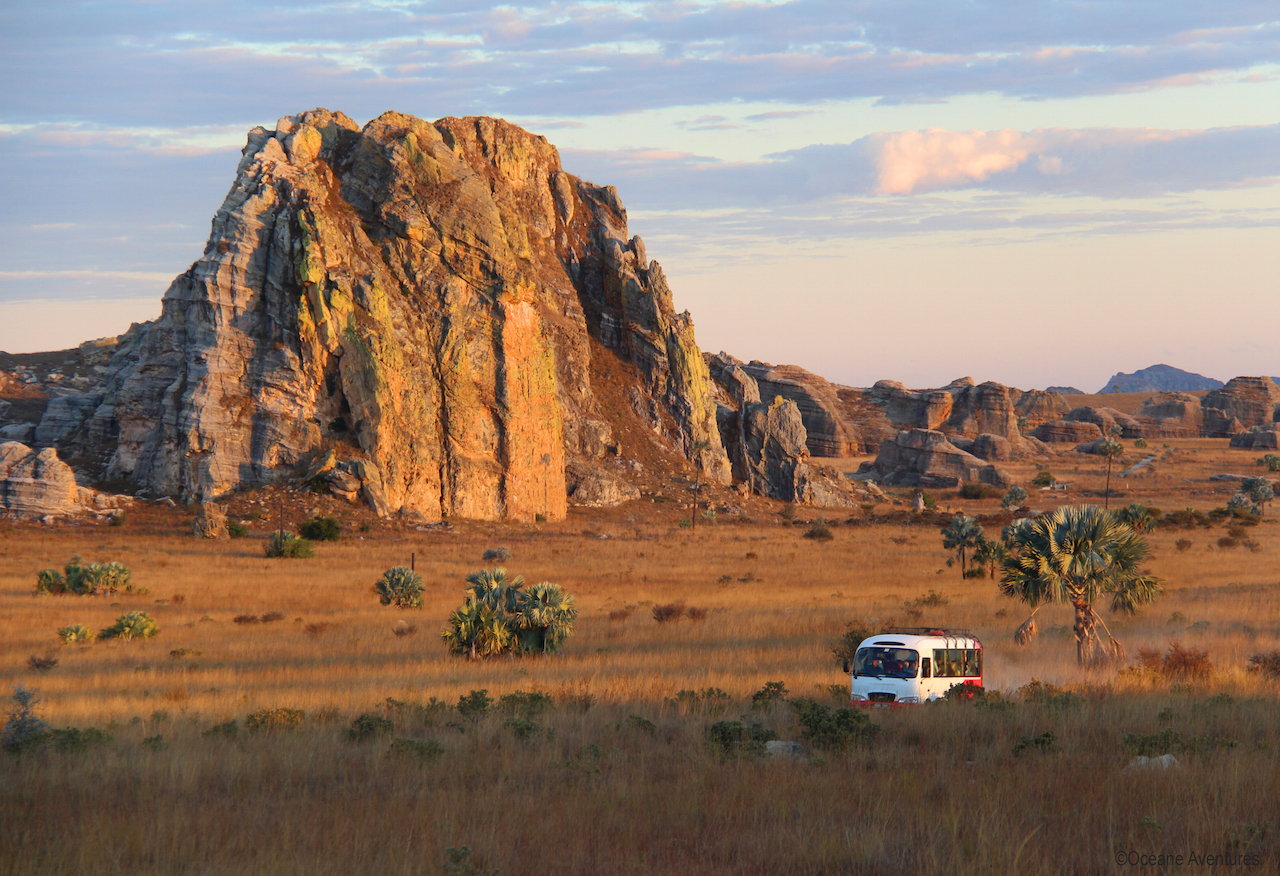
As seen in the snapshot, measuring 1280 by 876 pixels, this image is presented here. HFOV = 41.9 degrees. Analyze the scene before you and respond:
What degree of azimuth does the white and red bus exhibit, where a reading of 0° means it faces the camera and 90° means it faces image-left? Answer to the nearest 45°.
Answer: approximately 45°

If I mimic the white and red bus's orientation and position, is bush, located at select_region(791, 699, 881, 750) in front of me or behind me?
in front

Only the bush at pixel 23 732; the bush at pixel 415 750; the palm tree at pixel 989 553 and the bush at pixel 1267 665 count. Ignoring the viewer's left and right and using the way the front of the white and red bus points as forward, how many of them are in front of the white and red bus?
2

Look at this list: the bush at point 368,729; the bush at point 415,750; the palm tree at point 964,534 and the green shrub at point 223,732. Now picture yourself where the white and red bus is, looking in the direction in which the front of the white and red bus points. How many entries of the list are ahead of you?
3

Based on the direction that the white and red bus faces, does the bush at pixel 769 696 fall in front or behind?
in front

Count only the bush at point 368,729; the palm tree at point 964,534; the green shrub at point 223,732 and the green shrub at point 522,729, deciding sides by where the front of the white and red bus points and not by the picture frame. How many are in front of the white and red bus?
3

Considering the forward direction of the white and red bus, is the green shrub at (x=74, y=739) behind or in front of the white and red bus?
in front

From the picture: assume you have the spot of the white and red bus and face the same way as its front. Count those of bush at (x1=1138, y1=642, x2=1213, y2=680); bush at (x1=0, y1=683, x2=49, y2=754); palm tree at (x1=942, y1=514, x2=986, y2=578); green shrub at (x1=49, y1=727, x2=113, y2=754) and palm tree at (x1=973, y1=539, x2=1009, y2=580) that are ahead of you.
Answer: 2

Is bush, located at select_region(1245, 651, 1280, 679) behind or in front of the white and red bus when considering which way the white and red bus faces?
behind

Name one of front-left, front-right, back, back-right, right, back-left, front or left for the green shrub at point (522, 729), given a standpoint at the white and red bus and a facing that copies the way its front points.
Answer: front

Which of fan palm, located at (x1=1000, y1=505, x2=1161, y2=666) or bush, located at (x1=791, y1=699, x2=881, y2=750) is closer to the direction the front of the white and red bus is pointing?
the bush

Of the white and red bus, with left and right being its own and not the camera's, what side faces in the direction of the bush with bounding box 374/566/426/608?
right

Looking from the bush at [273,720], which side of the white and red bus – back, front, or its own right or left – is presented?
front
